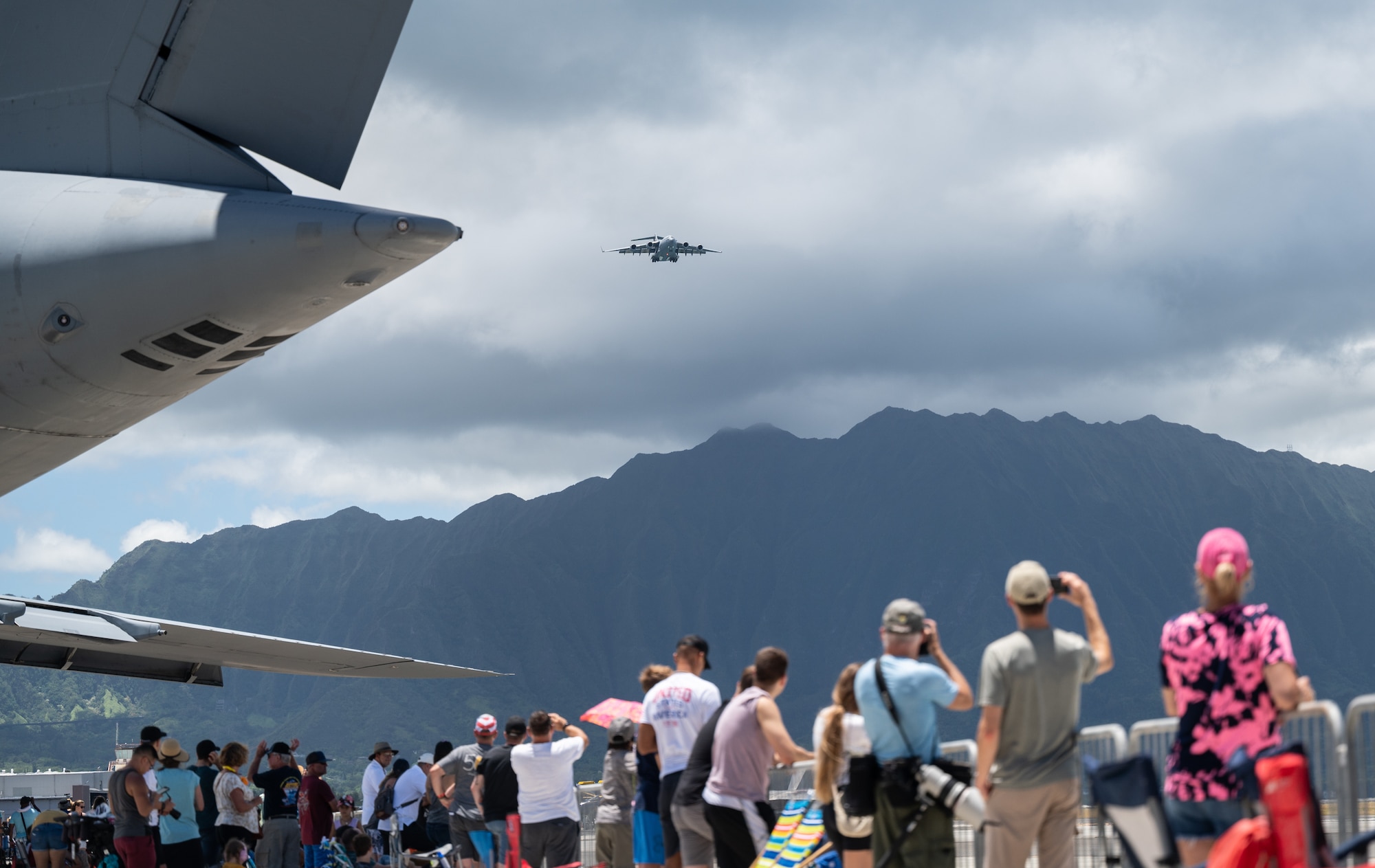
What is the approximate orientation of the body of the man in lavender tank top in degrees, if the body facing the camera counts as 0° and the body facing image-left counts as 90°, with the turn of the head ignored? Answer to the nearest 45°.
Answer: approximately 225°

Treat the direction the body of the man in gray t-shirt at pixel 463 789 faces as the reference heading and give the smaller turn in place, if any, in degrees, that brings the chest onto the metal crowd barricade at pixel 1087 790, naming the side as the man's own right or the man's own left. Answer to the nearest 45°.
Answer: approximately 90° to the man's own right

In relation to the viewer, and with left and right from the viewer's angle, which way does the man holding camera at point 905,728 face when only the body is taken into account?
facing away from the viewer and to the right of the viewer

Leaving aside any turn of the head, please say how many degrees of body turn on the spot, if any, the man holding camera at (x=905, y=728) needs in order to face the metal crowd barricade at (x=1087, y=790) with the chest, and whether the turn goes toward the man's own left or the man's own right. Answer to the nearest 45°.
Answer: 0° — they already face it

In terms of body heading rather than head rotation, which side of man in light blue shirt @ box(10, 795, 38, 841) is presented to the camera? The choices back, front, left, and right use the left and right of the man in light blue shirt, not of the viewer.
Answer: back

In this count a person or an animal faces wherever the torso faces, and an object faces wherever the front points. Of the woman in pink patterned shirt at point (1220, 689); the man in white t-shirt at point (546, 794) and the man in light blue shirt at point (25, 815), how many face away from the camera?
3

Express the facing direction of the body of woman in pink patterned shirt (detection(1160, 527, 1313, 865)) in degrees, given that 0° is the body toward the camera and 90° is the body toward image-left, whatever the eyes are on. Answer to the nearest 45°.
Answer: approximately 180°

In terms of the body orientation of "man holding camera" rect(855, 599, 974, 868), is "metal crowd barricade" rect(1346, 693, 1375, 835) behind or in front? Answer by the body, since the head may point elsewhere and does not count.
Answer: in front

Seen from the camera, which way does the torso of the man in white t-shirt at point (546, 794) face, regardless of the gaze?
away from the camera

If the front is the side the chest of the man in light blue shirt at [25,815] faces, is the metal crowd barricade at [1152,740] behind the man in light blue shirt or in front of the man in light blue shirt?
behind

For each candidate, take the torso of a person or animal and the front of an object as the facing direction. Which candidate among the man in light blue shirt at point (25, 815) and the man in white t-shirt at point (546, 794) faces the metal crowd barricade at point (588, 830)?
the man in white t-shirt

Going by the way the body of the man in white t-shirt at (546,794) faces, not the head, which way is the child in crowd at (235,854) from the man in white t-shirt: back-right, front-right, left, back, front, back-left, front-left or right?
front-left

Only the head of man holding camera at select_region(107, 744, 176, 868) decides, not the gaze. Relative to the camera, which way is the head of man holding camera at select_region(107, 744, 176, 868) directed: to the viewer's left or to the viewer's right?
to the viewer's right

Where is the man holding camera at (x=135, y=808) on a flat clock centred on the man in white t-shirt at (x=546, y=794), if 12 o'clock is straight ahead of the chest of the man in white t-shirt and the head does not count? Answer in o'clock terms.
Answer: The man holding camera is roughly at 10 o'clock from the man in white t-shirt.

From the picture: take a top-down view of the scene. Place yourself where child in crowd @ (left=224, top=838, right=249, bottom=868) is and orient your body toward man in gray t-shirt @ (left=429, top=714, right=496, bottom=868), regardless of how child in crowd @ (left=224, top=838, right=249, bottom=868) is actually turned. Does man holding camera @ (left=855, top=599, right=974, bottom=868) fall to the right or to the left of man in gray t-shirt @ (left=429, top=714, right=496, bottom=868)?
right
